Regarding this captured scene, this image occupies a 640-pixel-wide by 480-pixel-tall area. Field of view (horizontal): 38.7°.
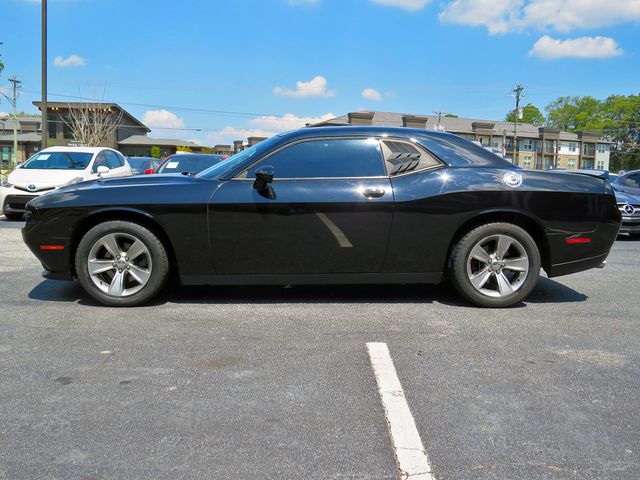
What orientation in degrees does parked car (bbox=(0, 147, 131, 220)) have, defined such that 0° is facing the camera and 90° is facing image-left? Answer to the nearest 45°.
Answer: approximately 45°

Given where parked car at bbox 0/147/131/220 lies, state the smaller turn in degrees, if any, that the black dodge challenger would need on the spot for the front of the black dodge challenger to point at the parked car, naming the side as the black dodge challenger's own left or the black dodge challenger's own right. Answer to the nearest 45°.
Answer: approximately 45° to the black dodge challenger's own right

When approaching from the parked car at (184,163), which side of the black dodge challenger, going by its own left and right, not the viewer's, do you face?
right

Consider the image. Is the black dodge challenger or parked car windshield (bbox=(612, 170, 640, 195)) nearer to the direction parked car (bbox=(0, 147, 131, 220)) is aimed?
the black dodge challenger

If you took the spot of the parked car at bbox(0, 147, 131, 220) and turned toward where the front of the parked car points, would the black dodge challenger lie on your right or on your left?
on your left

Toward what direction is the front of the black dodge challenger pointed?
to the viewer's left

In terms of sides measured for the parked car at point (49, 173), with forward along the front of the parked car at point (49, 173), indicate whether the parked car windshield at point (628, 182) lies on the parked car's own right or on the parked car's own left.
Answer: on the parked car's own left
